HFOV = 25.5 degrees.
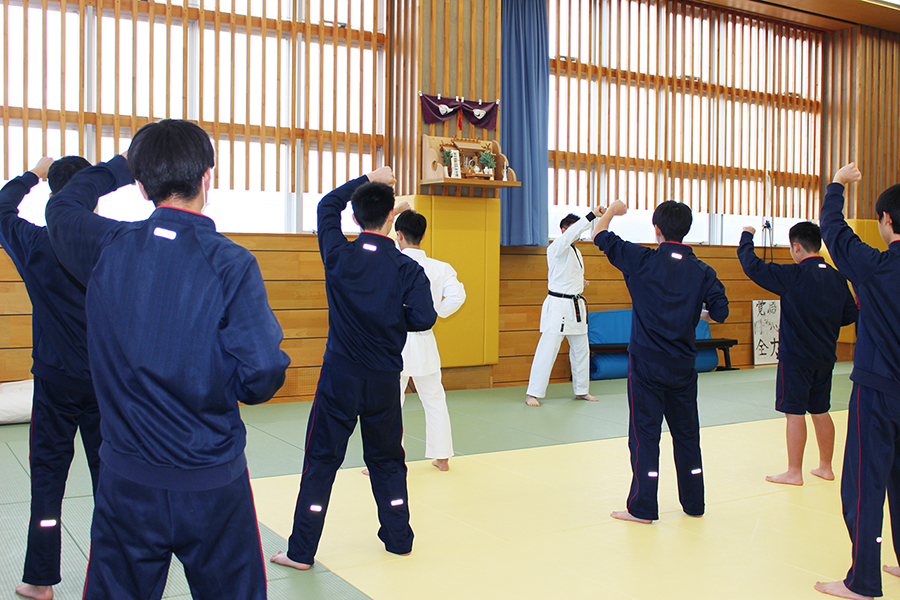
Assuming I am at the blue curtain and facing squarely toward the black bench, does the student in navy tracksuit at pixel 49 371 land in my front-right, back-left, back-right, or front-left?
back-right

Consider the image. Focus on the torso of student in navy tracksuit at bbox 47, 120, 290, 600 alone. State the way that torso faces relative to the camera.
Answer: away from the camera

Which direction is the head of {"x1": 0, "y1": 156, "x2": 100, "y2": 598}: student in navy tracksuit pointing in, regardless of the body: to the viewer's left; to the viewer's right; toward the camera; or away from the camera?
away from the camera

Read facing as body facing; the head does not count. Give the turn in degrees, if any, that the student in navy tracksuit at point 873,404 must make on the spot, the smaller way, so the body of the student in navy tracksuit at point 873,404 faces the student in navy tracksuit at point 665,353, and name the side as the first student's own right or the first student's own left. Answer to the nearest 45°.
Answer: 0° — they already face them

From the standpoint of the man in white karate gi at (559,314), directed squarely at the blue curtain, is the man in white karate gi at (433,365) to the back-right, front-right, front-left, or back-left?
back-left

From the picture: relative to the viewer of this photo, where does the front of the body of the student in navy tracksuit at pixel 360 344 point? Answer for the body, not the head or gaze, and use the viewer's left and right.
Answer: facing away from the viewer

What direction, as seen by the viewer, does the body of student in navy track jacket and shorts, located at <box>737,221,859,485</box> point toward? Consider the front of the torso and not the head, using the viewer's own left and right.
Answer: facing away from the viewer and to the left of the viewer

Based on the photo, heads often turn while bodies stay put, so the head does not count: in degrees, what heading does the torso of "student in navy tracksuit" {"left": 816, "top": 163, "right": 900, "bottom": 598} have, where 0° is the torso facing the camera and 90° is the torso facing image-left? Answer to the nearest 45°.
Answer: approximately 135°
